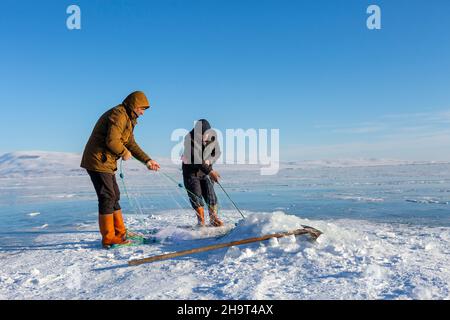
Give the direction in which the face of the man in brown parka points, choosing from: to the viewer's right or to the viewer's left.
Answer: to the viewer's right

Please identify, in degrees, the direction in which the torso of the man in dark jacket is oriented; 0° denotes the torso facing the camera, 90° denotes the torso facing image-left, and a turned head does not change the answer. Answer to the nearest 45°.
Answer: approximately 315°

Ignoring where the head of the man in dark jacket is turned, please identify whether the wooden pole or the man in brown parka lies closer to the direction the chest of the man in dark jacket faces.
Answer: the wooden pole

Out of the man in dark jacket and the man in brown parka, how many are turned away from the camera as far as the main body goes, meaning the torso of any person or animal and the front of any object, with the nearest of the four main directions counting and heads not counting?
0

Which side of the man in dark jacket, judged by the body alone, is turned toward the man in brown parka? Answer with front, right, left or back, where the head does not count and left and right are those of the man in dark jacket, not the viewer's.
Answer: right

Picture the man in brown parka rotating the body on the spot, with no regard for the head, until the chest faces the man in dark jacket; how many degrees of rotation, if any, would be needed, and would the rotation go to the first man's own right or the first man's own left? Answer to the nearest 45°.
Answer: approximately 45° to the first man's own left

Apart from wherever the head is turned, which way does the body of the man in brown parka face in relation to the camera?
to the viewer's right
